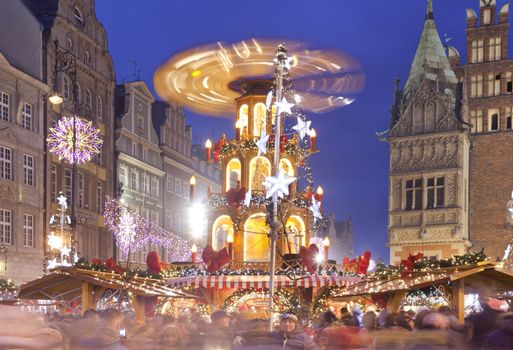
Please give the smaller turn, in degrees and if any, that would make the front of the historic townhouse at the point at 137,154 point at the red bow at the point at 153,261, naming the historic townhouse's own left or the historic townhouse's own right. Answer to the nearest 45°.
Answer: approximately 45° to the historic townhouse's own right

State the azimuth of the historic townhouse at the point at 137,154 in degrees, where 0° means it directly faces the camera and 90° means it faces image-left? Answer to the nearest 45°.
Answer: approximately 315°

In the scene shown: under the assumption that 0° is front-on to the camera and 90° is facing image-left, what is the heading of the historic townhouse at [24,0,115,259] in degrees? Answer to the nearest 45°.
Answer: approximately 315°

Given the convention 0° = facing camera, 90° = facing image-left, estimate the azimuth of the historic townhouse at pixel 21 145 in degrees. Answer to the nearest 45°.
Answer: approximately 315°

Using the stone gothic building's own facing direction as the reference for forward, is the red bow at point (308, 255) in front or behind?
in front

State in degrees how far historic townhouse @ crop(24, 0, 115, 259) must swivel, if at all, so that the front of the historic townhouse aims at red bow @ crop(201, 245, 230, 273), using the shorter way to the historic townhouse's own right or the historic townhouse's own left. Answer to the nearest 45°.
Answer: approximately 45° to the historic townhouse's own right

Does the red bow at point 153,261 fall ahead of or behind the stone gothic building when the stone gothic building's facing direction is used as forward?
ahead

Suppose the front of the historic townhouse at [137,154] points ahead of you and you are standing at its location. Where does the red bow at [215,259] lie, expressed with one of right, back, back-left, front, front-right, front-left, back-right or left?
front-right

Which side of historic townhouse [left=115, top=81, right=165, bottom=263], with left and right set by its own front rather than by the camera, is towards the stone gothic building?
front

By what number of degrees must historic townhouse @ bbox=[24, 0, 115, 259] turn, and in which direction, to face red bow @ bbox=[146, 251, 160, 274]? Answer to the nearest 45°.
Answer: approximately 45° to its right
